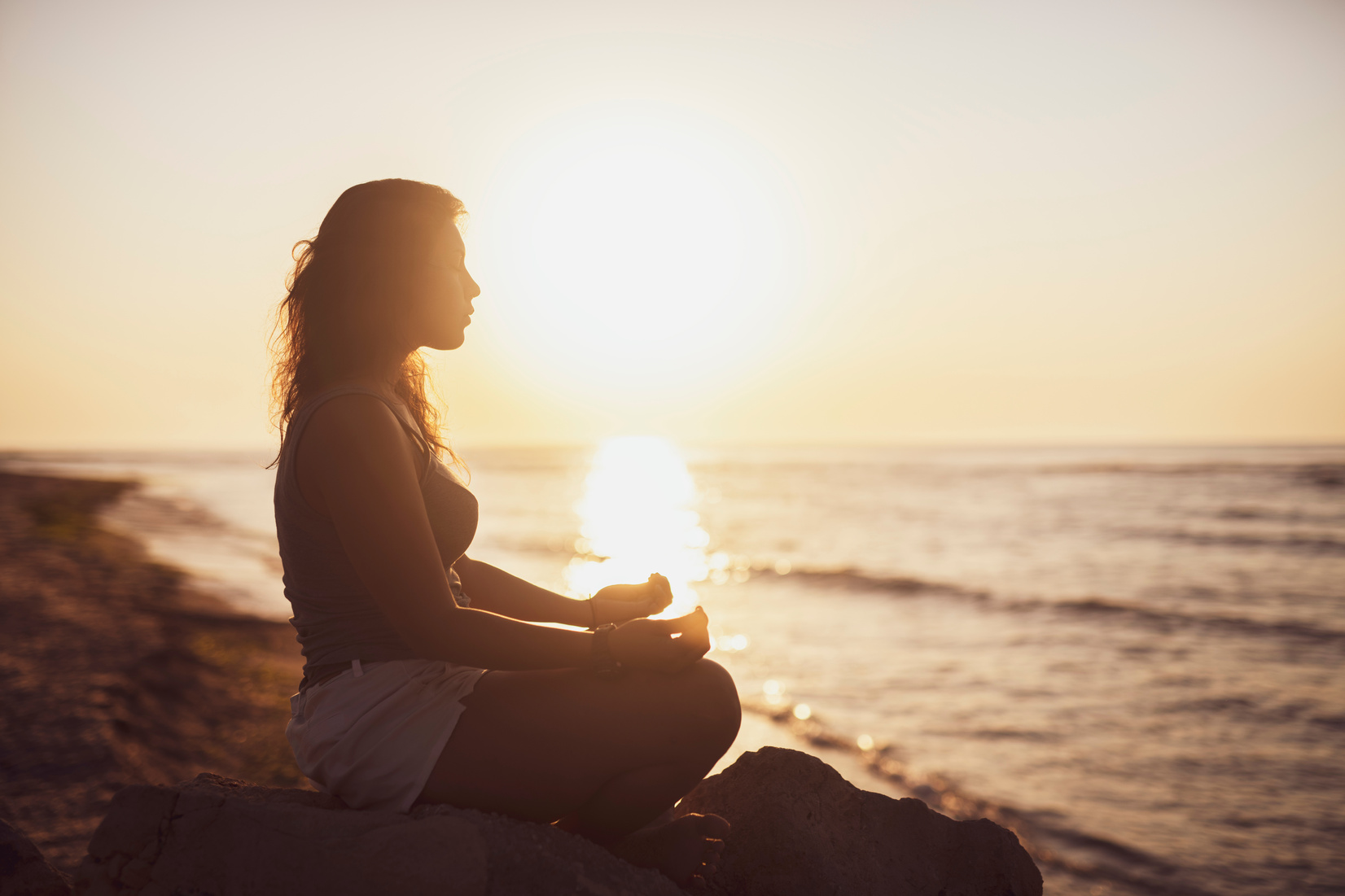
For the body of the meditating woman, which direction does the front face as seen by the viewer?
to the viewer's right

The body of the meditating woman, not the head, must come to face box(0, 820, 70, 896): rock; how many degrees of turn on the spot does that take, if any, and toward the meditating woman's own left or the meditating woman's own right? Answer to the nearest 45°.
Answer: approximately 180°

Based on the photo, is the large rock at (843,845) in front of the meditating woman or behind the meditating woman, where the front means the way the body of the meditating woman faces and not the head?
in front

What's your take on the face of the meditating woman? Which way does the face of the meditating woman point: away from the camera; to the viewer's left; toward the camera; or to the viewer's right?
to the viewer's right

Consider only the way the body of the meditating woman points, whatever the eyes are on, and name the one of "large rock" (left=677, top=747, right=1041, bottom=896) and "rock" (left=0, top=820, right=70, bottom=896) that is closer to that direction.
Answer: the large rock
